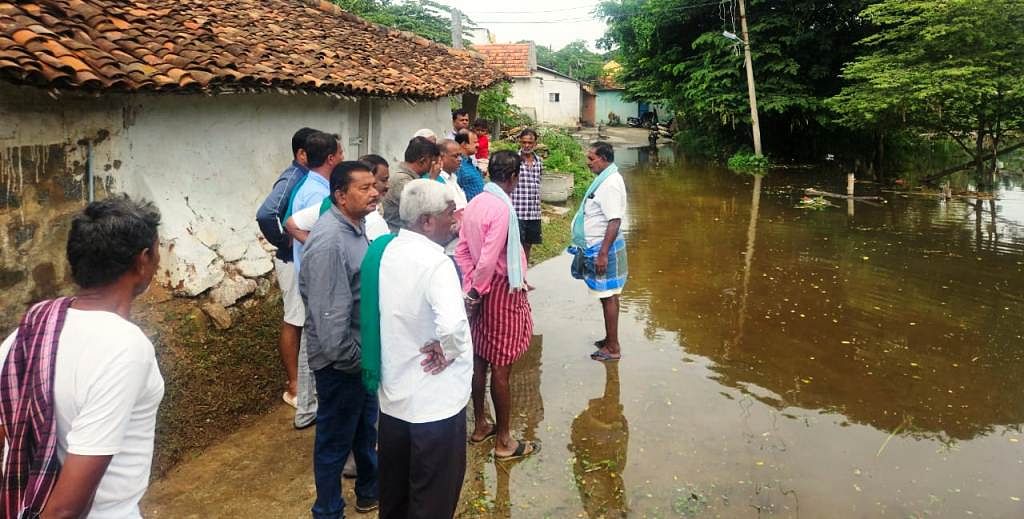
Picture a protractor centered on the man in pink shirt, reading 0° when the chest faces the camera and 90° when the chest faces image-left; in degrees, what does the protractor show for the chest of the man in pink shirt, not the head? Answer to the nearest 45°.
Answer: approximately 225°

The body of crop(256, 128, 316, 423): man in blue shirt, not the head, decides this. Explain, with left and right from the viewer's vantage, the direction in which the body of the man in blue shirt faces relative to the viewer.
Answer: facing to the right of the viewer

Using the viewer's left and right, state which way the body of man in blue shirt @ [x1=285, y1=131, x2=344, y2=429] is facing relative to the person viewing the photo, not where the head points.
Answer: facing to the right of the viewer

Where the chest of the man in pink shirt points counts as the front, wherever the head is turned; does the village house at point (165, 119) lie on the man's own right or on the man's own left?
on the man's own left

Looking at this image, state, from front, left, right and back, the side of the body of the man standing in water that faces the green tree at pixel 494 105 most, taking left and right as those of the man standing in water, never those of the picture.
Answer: right

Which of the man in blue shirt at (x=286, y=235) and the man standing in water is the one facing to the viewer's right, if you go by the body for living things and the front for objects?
the man in blue shirt

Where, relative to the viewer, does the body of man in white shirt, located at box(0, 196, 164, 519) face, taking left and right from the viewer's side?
facing away from the viewer and to the right of the viewer

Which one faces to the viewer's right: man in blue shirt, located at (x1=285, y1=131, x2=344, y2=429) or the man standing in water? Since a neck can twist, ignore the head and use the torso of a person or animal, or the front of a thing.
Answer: the man in blue shirt

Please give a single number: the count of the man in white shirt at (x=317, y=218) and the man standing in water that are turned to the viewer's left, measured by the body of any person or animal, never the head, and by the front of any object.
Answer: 1

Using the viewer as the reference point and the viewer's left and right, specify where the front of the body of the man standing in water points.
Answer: facing to the left of the viewer

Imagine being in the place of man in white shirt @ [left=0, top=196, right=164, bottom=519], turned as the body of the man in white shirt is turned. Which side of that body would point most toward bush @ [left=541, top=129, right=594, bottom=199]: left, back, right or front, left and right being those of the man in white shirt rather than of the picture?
front

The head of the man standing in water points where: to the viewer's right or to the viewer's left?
to the viewer's left
